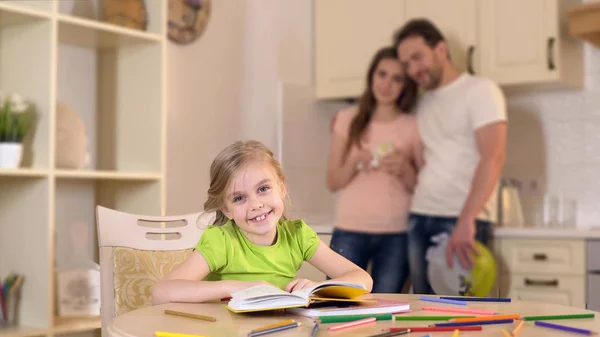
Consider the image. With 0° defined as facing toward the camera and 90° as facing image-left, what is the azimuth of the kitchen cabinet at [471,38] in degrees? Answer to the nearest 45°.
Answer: approximately 0°

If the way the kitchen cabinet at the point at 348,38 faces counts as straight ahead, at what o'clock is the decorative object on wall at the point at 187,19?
The decorative object on wall is roughly at 2 o'clock from the kitchen cabinet.

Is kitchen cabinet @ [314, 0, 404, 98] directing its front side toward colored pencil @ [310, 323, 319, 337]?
yes

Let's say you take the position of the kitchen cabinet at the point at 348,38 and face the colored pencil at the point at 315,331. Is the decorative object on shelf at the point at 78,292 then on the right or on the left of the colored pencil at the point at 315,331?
right
